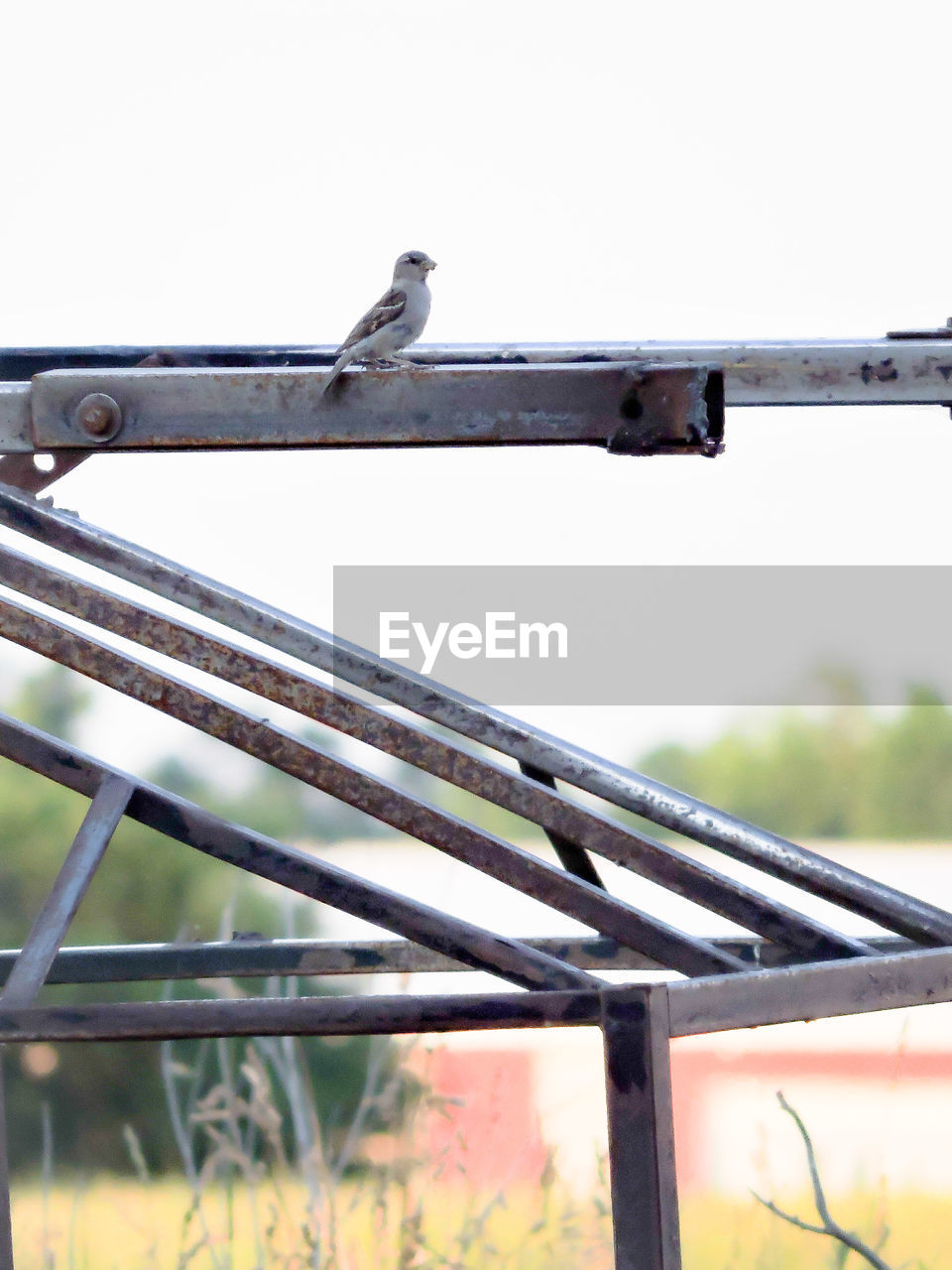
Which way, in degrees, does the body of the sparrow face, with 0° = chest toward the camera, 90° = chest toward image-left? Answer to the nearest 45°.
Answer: approximately 270°
